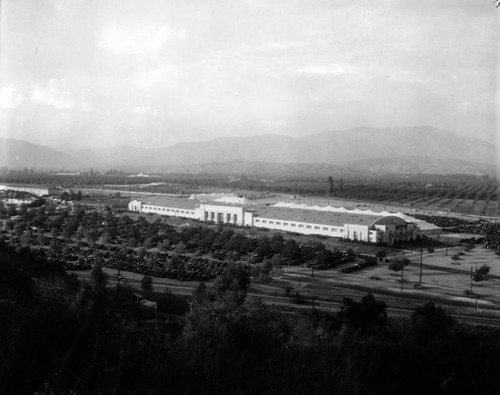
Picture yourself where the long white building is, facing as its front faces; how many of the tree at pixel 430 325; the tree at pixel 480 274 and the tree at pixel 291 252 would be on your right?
0

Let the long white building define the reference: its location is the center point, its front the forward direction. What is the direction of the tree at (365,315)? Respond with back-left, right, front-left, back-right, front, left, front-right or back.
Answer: front-left

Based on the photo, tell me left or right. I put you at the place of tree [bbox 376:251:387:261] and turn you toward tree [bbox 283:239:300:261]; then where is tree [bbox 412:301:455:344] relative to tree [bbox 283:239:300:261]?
left

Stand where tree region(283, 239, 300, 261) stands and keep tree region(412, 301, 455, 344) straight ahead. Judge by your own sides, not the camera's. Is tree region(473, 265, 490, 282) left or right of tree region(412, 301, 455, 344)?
left

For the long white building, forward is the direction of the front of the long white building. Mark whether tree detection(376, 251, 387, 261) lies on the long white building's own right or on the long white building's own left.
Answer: on the long white building's own left

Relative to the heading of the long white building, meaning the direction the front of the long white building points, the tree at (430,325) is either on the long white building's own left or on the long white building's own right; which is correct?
on the long white building's own left

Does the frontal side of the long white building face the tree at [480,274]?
no

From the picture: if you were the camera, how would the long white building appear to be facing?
facing the viewer and to the left of the viewer

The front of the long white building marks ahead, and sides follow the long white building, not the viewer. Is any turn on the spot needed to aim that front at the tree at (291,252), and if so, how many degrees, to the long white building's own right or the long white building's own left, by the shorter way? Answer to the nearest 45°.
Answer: approximately 45° to the long white building's own left

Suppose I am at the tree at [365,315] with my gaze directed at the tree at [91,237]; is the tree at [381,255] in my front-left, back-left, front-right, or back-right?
front-right

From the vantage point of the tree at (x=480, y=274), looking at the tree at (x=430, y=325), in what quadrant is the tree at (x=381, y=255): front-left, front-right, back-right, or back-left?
back-right

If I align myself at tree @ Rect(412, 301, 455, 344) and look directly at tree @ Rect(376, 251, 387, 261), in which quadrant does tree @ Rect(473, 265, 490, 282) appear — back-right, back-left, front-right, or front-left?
front-right

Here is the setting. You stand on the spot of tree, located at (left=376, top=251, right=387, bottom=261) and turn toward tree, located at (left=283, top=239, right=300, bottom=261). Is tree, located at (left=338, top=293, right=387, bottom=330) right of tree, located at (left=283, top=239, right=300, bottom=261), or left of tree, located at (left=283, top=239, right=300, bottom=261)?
left
